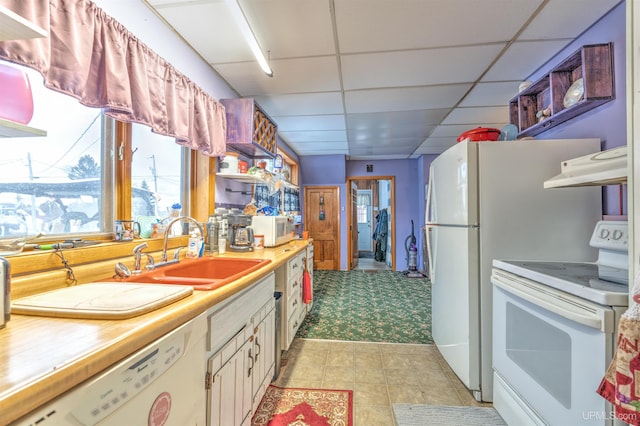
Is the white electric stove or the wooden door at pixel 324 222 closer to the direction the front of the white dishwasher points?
the white electric stove

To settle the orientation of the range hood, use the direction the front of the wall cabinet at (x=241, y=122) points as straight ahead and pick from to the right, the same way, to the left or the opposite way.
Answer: the opposite way

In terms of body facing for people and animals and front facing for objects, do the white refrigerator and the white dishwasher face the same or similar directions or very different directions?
very different directions

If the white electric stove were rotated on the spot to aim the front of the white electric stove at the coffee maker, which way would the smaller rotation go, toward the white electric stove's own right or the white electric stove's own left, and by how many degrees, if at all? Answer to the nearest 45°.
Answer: approximately 45° to the white electric stove's own right

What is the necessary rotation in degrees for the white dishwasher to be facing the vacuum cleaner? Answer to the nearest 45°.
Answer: approximately 90° to its left

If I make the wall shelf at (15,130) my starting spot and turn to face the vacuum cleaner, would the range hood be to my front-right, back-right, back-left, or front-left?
front-right

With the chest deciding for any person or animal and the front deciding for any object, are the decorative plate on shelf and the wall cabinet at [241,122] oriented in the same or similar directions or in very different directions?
very different directions

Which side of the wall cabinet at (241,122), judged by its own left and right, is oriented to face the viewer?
right

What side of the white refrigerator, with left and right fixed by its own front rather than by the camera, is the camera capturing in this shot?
left

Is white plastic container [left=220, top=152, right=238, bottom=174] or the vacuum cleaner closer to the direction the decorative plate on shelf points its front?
the white plastic container

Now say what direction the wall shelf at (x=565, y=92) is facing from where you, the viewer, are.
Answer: facing the viewer and to the left of the viewer

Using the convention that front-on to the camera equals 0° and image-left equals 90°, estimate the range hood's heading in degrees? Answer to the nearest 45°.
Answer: approximately 45°

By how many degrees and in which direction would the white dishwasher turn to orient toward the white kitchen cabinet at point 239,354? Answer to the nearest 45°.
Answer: approximately 90° to its left

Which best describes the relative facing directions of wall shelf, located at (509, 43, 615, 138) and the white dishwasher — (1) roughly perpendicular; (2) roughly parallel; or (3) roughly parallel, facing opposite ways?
roughly parallel, facing opposite ways
